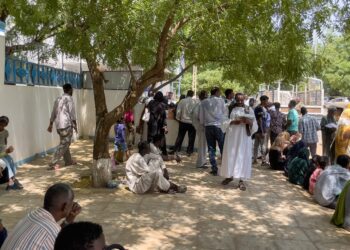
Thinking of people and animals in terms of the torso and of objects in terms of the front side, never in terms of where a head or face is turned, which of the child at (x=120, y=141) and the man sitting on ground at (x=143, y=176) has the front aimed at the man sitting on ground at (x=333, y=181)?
the man sitting on ground at (x=143, y=176)

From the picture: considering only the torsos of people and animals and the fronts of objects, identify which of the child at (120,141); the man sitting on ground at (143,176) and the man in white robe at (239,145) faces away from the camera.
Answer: the child

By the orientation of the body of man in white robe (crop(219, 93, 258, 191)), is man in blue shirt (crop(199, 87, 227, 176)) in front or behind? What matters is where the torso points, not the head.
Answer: behind

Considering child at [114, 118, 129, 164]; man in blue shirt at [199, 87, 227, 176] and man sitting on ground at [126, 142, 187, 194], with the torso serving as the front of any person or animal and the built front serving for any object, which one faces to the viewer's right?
the man sitting on ground

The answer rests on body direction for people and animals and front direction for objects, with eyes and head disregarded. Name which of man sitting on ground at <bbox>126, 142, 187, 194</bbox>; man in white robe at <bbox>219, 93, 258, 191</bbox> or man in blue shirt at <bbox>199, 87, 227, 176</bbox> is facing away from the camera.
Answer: the man in blue shirt

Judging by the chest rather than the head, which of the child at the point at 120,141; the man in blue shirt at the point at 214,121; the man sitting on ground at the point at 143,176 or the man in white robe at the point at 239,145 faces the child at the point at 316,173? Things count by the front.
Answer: the man sitting on ground
